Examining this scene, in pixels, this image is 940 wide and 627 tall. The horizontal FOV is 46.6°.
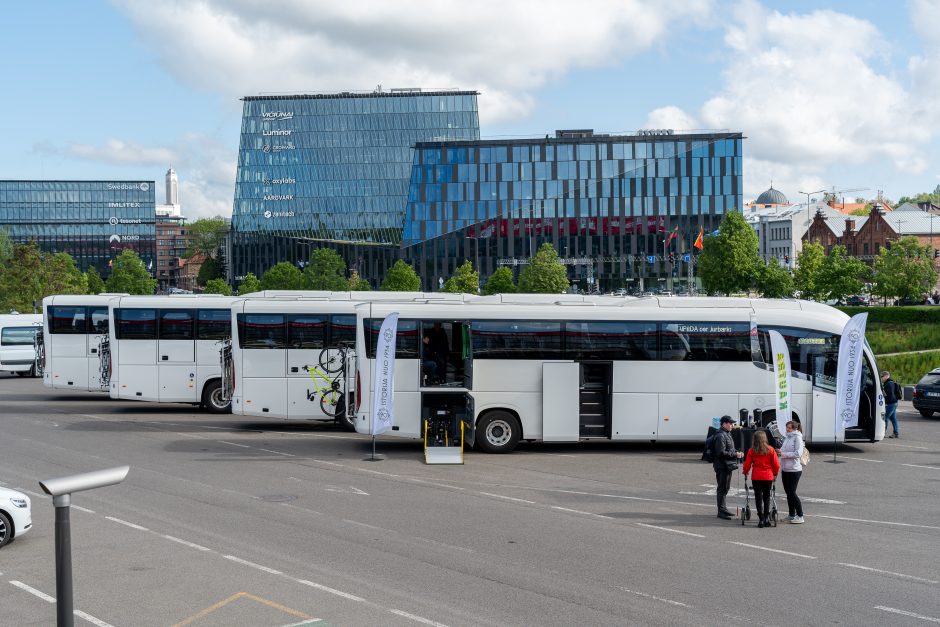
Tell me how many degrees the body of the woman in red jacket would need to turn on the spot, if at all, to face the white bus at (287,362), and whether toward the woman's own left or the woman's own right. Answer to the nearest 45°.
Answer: approximately 45° to the woman's own left

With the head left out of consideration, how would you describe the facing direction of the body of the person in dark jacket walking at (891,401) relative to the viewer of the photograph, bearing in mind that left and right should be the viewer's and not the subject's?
facing to the left of the viewer

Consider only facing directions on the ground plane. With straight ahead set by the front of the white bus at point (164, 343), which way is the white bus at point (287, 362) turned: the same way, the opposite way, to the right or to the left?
the same way

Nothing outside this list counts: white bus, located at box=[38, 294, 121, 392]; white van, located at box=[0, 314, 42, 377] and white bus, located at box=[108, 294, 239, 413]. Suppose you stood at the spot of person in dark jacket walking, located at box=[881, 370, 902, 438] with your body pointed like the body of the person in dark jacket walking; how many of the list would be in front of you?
3

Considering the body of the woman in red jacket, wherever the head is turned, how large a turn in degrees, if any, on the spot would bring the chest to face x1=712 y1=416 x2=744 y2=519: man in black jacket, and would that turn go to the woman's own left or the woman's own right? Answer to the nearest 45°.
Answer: approximately 45° to the woman's own left

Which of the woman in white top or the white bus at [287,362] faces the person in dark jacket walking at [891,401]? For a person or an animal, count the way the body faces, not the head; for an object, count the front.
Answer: the white bus

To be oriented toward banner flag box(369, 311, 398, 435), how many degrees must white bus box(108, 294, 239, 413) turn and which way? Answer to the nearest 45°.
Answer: approximately 45° to its right

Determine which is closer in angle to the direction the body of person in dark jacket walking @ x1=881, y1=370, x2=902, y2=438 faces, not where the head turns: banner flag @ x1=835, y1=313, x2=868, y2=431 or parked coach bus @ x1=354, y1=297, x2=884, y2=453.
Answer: the parked coach bus

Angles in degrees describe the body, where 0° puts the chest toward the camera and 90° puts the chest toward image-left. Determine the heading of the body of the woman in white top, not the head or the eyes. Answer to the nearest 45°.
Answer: approximately 90°

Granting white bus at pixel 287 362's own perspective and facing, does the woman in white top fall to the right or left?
on its right

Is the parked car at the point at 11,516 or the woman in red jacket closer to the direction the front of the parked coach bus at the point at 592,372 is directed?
the woman in red jacket

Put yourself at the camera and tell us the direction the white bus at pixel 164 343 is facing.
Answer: facing to the right of the viewer

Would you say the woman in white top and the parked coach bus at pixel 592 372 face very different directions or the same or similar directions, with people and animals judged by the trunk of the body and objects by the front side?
very different directions

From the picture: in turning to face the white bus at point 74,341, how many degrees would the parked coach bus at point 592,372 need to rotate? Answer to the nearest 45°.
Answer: approximately 135° to its left

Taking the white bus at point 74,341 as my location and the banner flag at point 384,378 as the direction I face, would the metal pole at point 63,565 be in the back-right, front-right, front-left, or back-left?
front-right

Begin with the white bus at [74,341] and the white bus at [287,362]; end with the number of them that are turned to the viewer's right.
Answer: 2

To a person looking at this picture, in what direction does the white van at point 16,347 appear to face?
facing to the right of the viewer

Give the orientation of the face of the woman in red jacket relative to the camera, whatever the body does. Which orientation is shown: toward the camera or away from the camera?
away from the camera
